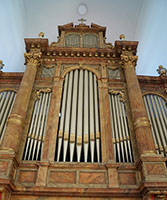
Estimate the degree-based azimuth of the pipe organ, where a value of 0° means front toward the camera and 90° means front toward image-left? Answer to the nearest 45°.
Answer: approximately 0°
